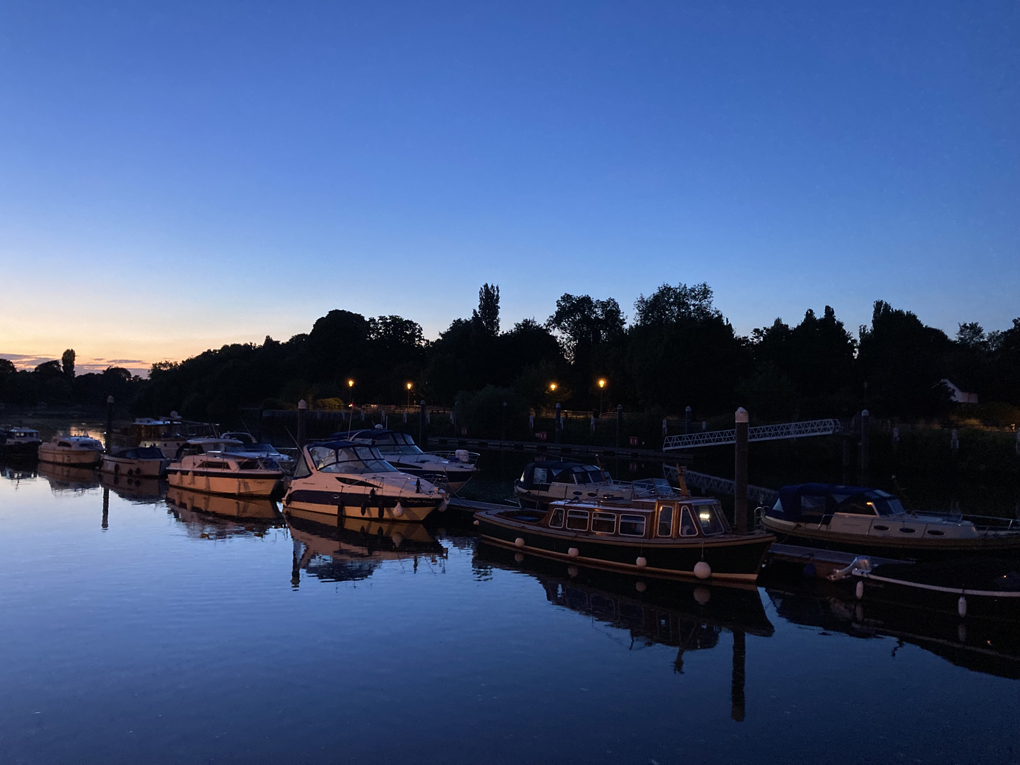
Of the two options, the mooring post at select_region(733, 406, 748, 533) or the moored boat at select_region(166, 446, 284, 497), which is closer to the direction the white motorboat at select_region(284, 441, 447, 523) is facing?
the mooring post

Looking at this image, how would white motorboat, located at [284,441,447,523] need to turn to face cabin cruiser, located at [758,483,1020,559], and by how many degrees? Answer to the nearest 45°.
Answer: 0° — it already faces it

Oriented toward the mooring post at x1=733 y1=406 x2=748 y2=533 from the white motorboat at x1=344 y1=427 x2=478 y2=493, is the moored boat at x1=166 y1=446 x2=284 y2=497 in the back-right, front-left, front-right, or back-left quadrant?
back-right

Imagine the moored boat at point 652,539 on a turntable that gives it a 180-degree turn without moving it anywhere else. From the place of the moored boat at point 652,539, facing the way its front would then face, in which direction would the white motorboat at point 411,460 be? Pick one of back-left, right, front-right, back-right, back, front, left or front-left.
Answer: front

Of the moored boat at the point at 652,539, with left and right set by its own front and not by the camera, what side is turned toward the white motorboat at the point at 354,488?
back

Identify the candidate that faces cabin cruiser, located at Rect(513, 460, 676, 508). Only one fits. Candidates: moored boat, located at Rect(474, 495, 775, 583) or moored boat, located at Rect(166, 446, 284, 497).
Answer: moored boat, located at Rect(166, 446, 284, 497)

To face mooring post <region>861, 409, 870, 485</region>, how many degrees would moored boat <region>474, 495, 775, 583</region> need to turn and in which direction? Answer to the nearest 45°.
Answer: approximately 90° to its left

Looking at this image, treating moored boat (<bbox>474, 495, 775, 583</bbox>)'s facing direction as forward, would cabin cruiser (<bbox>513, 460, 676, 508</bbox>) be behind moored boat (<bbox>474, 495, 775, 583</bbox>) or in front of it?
behind

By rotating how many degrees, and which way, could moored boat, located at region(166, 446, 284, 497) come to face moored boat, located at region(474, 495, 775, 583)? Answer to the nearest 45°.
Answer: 0° — it already faces it

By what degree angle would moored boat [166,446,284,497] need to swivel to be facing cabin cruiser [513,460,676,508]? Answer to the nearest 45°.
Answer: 0° — it already faces it

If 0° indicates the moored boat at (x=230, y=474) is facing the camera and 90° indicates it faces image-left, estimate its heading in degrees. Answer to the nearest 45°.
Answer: approximately 315°
